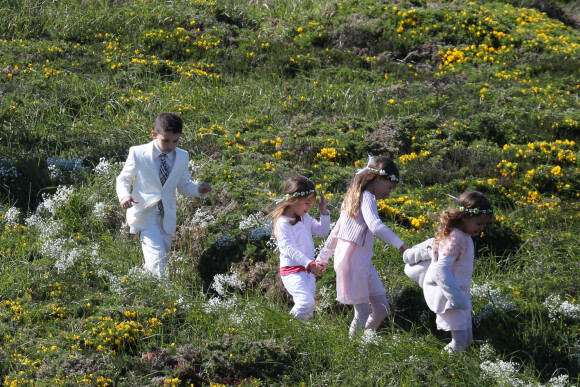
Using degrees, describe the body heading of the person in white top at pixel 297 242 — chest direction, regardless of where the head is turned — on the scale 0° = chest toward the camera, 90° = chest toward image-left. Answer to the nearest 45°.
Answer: approximately 315°

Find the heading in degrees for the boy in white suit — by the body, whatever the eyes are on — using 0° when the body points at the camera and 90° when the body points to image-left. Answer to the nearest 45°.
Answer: approximately 315°

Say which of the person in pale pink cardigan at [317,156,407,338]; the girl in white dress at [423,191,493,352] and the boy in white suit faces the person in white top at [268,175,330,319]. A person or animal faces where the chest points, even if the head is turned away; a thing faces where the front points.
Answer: the boy in white suit

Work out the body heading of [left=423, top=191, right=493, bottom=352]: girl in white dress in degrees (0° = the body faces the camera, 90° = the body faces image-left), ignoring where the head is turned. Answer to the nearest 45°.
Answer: approximately 270°

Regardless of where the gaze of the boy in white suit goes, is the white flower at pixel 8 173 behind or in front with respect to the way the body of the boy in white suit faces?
behind

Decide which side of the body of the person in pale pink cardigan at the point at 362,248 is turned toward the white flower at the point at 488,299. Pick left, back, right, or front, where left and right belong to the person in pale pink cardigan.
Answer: front

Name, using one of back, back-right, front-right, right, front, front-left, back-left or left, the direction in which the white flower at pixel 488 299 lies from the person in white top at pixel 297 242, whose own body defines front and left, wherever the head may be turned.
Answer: front-left

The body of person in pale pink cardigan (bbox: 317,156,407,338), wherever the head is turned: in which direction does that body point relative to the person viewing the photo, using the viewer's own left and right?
facing to the right of the viewer

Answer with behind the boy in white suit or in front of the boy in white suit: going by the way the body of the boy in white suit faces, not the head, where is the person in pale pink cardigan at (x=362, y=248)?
in front

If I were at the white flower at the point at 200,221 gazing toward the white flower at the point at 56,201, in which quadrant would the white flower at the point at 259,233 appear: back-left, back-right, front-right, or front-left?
back-left
